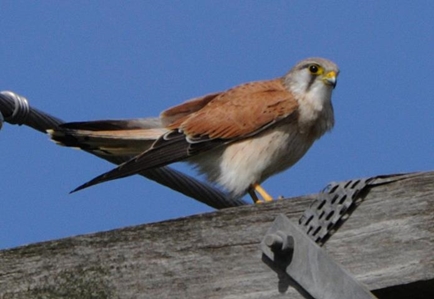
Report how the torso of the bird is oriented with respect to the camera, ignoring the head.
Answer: to the viewer's right
